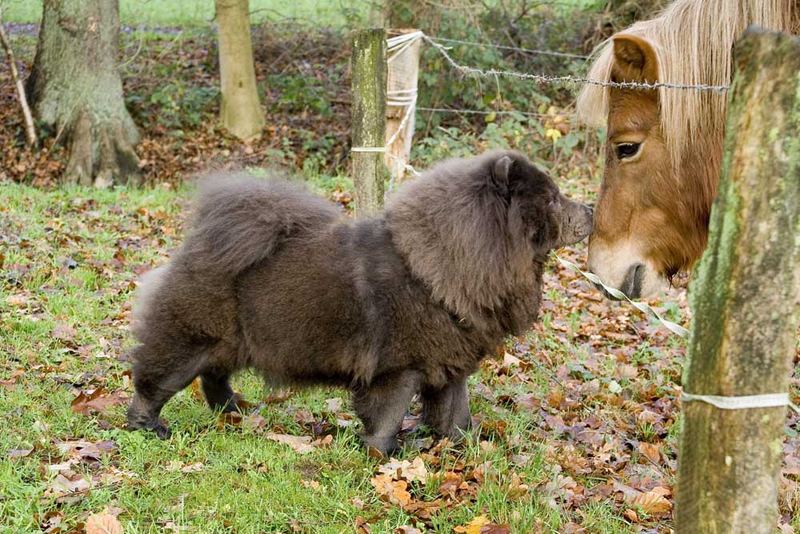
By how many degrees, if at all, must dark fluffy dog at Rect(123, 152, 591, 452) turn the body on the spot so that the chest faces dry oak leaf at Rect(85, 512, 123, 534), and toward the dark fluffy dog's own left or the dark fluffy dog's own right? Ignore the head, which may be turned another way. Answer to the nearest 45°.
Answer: approximately 135° to the dark fluffy dog's own right

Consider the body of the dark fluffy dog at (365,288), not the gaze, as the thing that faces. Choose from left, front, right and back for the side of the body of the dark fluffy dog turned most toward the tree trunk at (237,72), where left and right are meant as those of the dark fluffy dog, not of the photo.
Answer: left

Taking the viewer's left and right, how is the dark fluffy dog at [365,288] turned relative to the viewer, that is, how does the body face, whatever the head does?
facing to the right of the viewer

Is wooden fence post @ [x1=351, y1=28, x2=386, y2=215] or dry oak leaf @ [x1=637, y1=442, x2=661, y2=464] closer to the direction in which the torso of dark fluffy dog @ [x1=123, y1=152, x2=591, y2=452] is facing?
the dry oak leaf

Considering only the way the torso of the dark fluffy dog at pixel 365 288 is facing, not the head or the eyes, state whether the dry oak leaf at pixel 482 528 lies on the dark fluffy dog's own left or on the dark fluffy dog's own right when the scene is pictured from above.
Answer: on the dark fluffy dog's own right

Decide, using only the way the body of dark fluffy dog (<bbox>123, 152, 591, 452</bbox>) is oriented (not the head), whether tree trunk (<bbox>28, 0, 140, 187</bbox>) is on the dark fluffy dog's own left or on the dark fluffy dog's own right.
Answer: on the dark fluffy dog's own left

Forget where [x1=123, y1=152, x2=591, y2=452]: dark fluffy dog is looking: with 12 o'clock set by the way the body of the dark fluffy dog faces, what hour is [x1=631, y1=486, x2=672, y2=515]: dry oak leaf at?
The dry oak leaf is roughly at 1 o'clock from the dark fluffy dog.

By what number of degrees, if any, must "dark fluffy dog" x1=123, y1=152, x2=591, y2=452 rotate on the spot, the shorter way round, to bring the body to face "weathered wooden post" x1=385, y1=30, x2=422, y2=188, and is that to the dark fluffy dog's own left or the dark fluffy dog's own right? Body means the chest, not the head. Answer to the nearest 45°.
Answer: approximately 90° to the dark fluffy dog's own left

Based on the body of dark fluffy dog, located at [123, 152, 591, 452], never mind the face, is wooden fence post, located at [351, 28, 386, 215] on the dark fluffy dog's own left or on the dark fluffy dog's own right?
on the dark fluffy dog's own left
